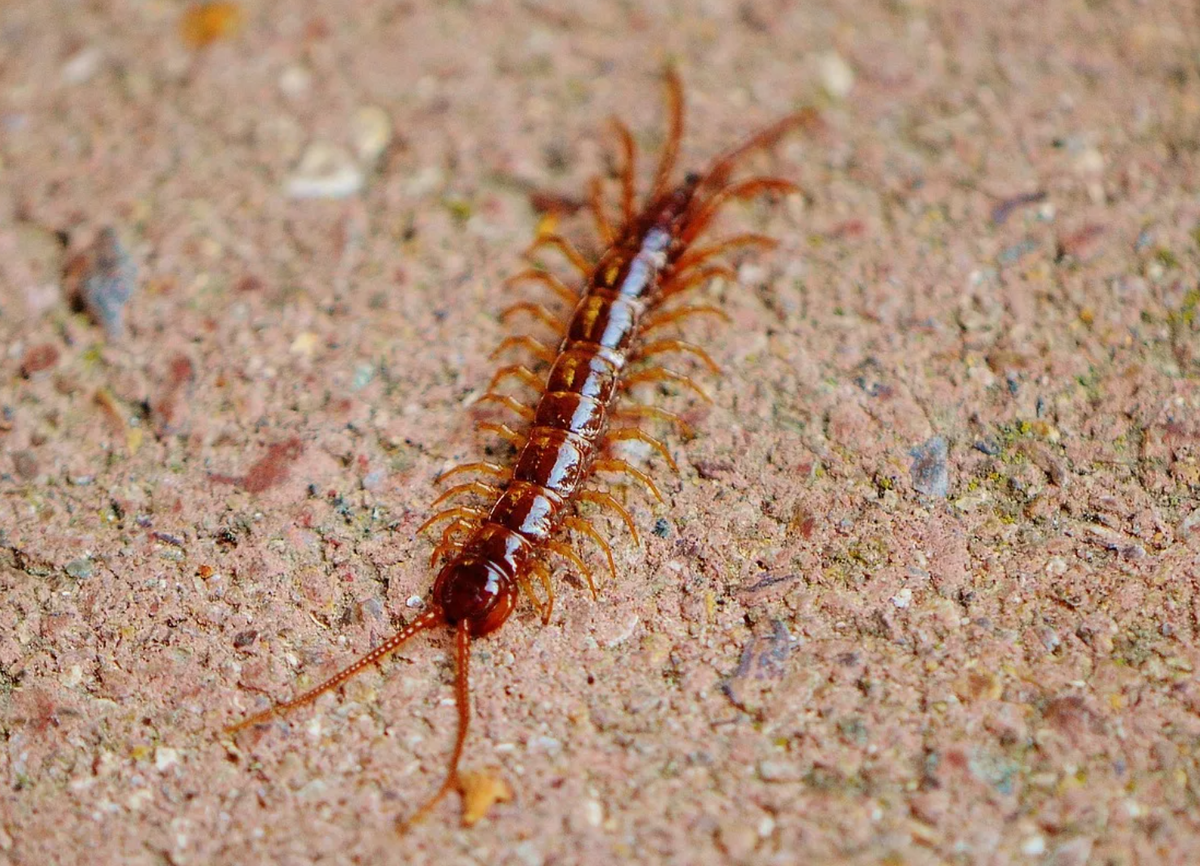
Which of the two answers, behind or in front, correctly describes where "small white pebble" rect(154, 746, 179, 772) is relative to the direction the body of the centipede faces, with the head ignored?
in front

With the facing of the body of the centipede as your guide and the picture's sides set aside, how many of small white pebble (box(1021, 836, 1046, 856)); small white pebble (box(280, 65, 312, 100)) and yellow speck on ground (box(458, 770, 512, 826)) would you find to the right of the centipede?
1

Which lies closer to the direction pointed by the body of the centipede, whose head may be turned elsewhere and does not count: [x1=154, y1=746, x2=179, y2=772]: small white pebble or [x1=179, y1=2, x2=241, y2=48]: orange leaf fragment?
the small white pebble

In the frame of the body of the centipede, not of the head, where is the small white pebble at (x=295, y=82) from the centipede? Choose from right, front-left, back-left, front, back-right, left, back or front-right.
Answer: right

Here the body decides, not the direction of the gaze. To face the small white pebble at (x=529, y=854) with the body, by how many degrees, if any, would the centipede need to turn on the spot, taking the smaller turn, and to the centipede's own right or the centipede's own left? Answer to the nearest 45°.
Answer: approximately 45° to the centipede's own left

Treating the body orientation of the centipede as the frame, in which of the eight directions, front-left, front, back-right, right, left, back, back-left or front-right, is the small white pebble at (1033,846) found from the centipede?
left

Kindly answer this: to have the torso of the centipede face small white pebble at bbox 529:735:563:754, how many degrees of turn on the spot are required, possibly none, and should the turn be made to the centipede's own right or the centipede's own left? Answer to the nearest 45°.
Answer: approximately 45° to the centipede's own left

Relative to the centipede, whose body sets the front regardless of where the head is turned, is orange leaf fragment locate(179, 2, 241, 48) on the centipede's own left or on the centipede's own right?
on the centipede's own right

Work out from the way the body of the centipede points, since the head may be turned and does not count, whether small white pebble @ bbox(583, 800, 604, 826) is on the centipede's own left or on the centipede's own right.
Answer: on the centipede's own left

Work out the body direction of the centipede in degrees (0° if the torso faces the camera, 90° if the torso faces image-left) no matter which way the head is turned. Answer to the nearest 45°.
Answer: approximately 45°
